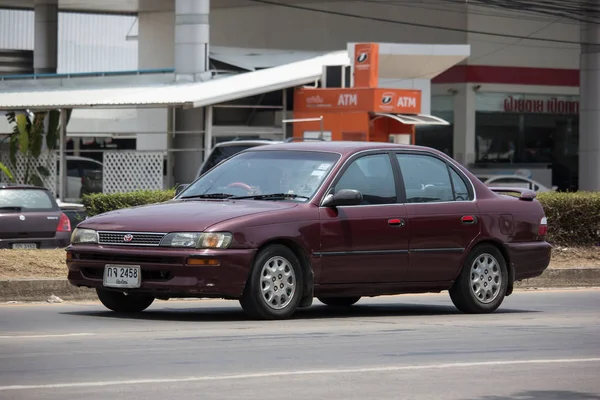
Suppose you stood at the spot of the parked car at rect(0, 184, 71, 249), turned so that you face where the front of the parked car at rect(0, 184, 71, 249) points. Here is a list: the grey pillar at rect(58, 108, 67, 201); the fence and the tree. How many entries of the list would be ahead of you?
3

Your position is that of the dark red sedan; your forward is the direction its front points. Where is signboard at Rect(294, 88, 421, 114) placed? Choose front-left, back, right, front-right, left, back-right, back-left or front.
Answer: back-right

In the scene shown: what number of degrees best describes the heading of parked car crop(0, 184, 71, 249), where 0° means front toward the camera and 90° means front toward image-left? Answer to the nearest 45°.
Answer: approximately 180°

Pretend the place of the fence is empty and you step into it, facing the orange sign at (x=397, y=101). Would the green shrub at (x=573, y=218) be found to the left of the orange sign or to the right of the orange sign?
right

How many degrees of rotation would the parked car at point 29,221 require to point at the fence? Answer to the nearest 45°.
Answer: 0° — it already faces it

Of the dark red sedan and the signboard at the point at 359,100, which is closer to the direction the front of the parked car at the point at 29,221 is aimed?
the signboard

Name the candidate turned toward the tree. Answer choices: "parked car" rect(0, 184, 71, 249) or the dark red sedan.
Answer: the parked car

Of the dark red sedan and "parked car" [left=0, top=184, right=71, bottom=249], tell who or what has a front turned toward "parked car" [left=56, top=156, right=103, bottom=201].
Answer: "parked car" [left=0, top=184, right=71, bottom=249]

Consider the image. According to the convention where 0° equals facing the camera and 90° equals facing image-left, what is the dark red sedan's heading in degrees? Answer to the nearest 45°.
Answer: approximately 45°

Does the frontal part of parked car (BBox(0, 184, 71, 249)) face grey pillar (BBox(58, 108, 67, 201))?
yes

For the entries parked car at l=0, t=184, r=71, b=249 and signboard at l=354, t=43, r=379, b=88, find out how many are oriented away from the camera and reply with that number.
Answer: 1
